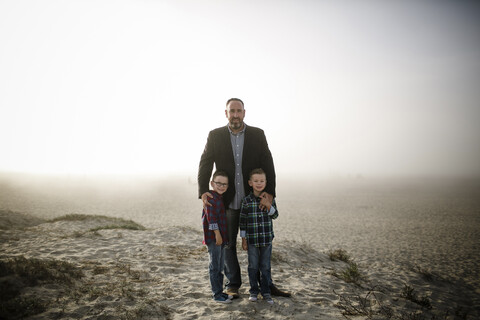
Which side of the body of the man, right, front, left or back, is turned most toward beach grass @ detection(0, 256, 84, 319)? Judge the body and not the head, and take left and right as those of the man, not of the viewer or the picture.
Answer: right

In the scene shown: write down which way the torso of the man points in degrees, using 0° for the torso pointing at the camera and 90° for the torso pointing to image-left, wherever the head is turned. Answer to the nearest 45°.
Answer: approximately 0°

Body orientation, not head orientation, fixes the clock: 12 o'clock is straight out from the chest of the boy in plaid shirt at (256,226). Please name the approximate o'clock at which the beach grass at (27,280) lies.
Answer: The beach grass is roughly at 3 o'clock from the boy in plaid shirt.

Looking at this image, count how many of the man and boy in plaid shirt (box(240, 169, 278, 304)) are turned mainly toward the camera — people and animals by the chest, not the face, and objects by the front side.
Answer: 2

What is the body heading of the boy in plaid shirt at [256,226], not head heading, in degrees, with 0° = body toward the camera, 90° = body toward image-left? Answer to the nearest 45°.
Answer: approximately 0°
